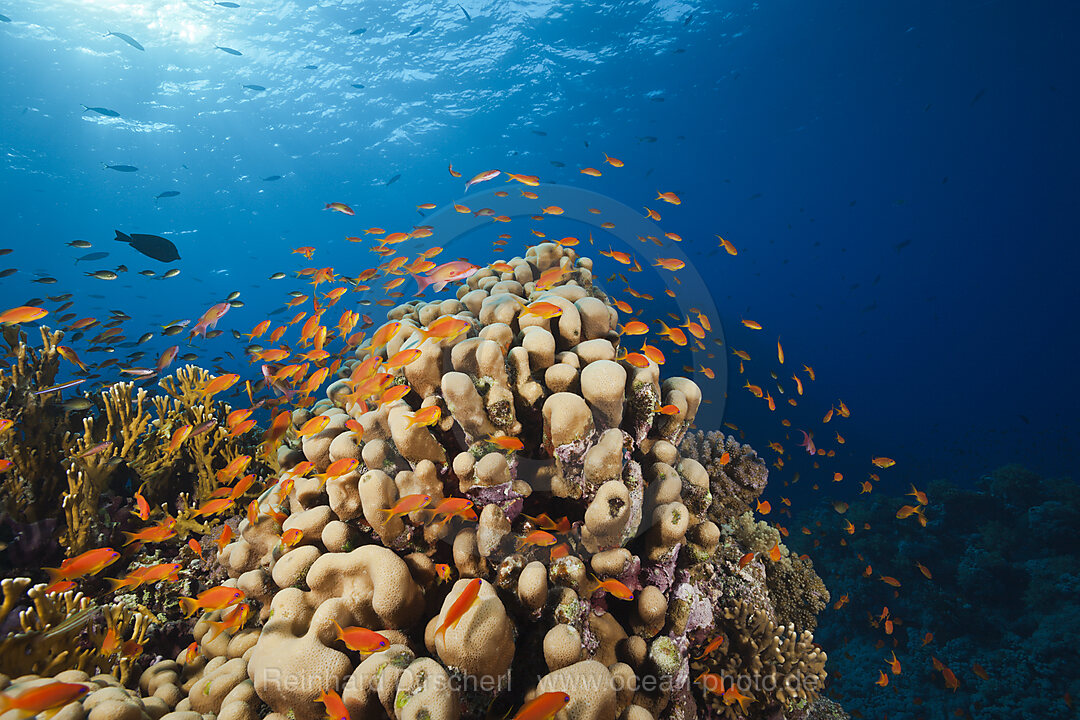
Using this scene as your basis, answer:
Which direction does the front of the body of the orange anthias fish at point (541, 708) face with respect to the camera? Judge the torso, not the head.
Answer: to the viewer's right

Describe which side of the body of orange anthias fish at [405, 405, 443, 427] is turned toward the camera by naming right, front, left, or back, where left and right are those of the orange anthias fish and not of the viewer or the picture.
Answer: right

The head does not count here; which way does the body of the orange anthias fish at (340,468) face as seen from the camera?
to the viewer's right

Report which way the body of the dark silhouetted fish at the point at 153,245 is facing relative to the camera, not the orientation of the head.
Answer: to the viewer's right

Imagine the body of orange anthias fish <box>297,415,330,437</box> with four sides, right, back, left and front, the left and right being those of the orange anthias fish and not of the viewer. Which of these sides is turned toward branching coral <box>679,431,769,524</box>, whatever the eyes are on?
front
